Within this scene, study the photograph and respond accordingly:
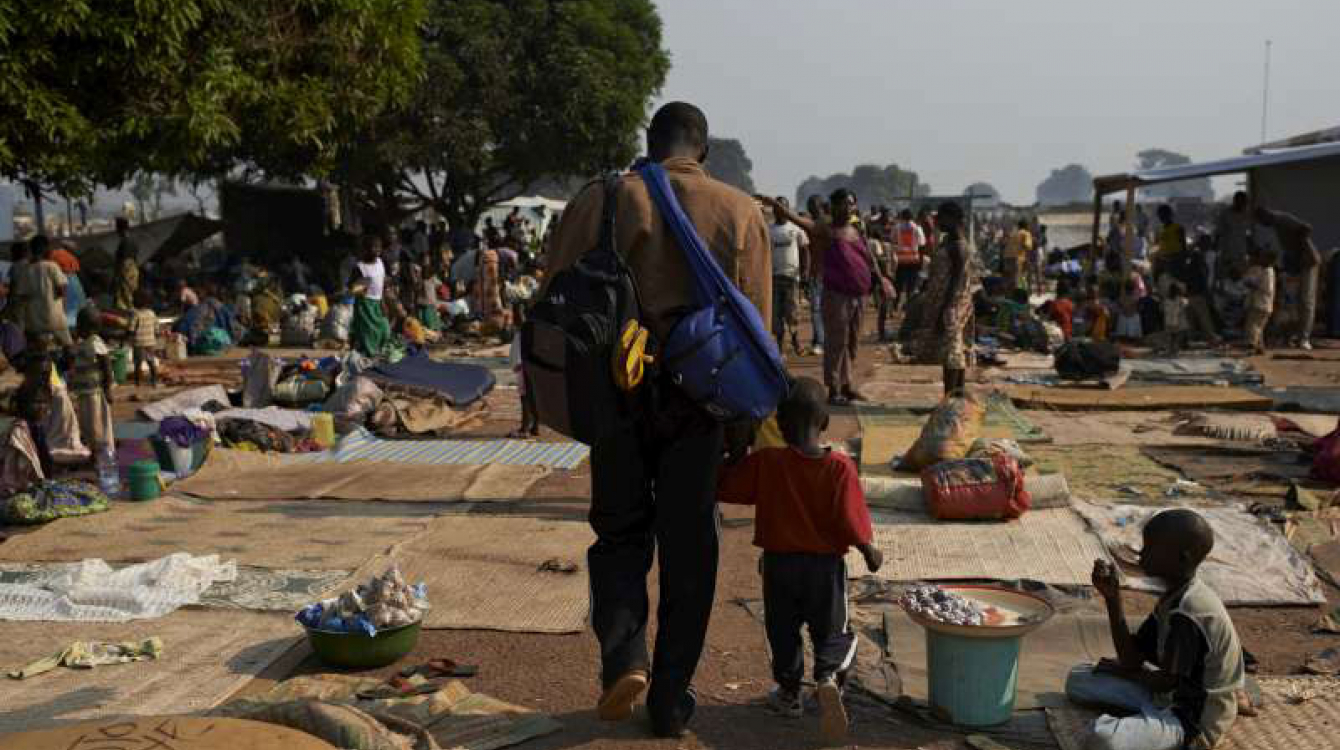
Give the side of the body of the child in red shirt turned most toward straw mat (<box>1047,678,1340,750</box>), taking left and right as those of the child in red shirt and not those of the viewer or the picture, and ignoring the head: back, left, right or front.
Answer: right

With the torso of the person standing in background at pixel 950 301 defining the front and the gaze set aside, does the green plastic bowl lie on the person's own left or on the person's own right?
on the person's own left

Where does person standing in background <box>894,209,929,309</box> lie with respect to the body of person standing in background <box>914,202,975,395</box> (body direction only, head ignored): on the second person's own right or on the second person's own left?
on the second person's own right

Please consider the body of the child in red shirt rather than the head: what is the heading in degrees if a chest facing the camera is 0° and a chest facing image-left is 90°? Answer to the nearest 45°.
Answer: approximately 180°

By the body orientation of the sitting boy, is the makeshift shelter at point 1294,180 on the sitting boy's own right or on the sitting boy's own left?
on the sitting boy's own right

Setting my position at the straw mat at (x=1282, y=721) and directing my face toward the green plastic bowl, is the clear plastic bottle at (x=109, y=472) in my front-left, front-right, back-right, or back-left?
front-right

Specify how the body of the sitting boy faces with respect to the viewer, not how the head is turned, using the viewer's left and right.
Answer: facing to the left of the viewer

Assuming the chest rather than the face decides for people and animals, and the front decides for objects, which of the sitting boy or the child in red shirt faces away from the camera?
the child in red shirt

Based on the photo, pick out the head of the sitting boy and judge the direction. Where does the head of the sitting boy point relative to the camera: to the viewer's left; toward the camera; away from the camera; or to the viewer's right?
to the viewer's left

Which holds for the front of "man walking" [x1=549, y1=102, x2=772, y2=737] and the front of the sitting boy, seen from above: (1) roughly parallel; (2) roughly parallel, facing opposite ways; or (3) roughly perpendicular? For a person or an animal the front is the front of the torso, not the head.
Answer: roughly perpendicular

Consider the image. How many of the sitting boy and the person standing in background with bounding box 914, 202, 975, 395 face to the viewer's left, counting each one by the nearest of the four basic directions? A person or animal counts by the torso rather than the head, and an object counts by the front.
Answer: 2

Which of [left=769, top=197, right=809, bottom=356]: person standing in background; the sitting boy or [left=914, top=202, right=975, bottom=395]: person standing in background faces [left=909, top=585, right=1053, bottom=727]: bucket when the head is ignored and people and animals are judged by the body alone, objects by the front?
the sitting boy

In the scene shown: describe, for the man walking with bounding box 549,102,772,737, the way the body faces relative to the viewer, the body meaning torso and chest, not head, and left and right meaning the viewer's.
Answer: facing away from the viewer

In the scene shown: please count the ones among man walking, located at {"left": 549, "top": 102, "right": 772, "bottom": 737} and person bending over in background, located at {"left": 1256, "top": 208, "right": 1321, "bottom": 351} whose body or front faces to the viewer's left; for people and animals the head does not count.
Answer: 1

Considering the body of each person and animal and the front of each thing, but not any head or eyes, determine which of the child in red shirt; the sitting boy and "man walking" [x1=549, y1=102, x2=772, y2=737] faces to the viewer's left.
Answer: the sitting boy

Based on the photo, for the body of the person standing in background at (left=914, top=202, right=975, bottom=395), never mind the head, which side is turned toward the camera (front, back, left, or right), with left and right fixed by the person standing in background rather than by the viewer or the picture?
left
